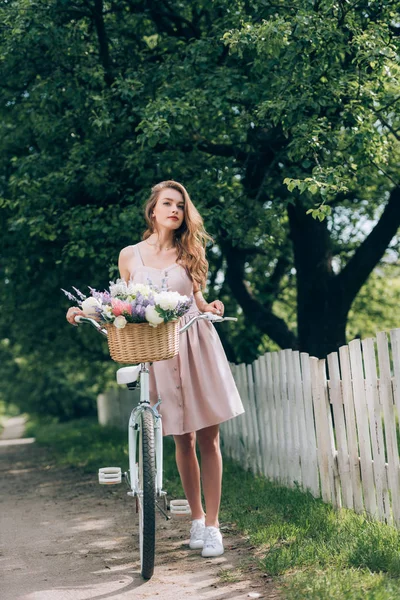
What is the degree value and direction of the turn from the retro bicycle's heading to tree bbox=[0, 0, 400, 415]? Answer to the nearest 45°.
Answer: approximately 180°

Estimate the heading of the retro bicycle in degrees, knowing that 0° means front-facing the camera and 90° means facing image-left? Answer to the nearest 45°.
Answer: approximately 0°

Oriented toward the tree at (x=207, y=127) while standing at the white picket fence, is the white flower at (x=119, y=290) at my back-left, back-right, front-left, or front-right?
back-left

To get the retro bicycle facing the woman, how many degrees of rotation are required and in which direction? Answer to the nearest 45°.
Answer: approximately 135° to its left

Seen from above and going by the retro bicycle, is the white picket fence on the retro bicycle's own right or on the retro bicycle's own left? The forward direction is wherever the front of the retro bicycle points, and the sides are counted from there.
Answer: on the retro bicycle's own left
